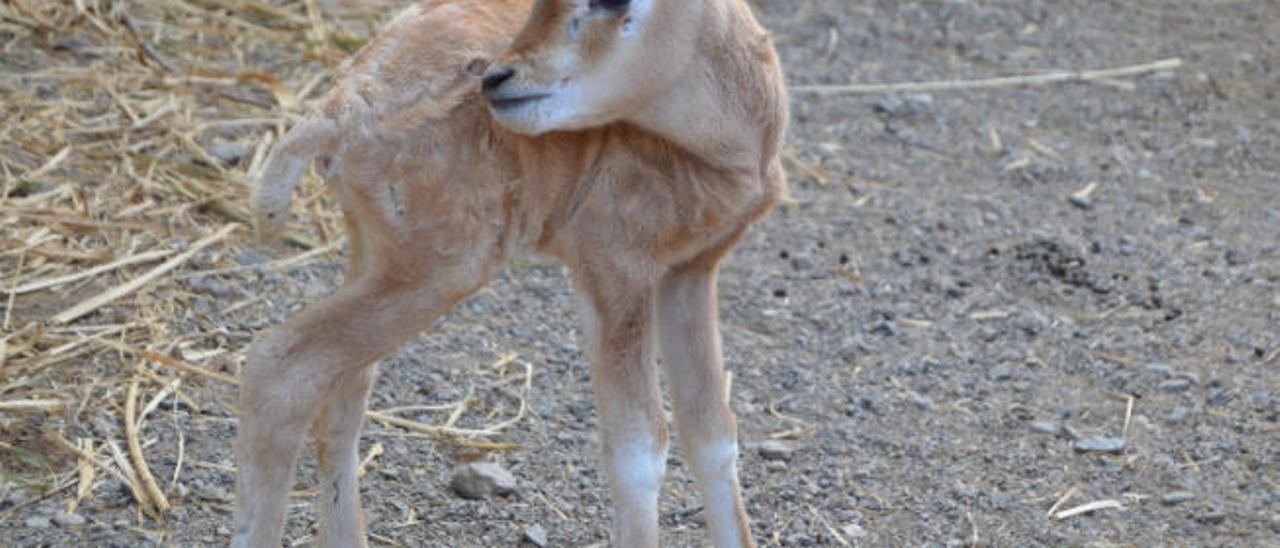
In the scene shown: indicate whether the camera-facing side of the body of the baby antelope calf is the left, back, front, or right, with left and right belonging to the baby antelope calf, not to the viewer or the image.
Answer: right

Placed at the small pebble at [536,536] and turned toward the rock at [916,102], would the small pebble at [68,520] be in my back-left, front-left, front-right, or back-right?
back-left

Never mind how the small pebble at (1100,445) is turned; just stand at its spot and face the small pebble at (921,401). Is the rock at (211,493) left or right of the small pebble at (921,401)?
left

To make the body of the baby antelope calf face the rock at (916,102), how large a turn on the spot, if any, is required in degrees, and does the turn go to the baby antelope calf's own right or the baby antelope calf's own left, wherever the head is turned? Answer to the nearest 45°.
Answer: approximately 45° to the baby antelope calf's own left

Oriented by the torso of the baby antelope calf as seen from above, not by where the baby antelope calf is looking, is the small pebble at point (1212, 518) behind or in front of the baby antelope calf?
in front

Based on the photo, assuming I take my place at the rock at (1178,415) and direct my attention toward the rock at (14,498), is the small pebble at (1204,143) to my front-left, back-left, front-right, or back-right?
back-right

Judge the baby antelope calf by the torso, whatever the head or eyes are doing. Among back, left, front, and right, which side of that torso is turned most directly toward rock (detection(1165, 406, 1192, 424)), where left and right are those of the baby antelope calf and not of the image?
front

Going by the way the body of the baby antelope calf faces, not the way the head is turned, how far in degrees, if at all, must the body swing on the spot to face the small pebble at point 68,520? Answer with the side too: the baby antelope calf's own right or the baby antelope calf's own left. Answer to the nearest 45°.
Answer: approximately 180°

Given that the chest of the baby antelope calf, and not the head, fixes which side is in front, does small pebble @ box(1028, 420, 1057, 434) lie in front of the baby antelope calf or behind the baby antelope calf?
in front

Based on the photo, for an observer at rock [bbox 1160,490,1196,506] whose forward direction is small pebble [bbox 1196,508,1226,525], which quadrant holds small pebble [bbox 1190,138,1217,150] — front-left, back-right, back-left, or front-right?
back-left
